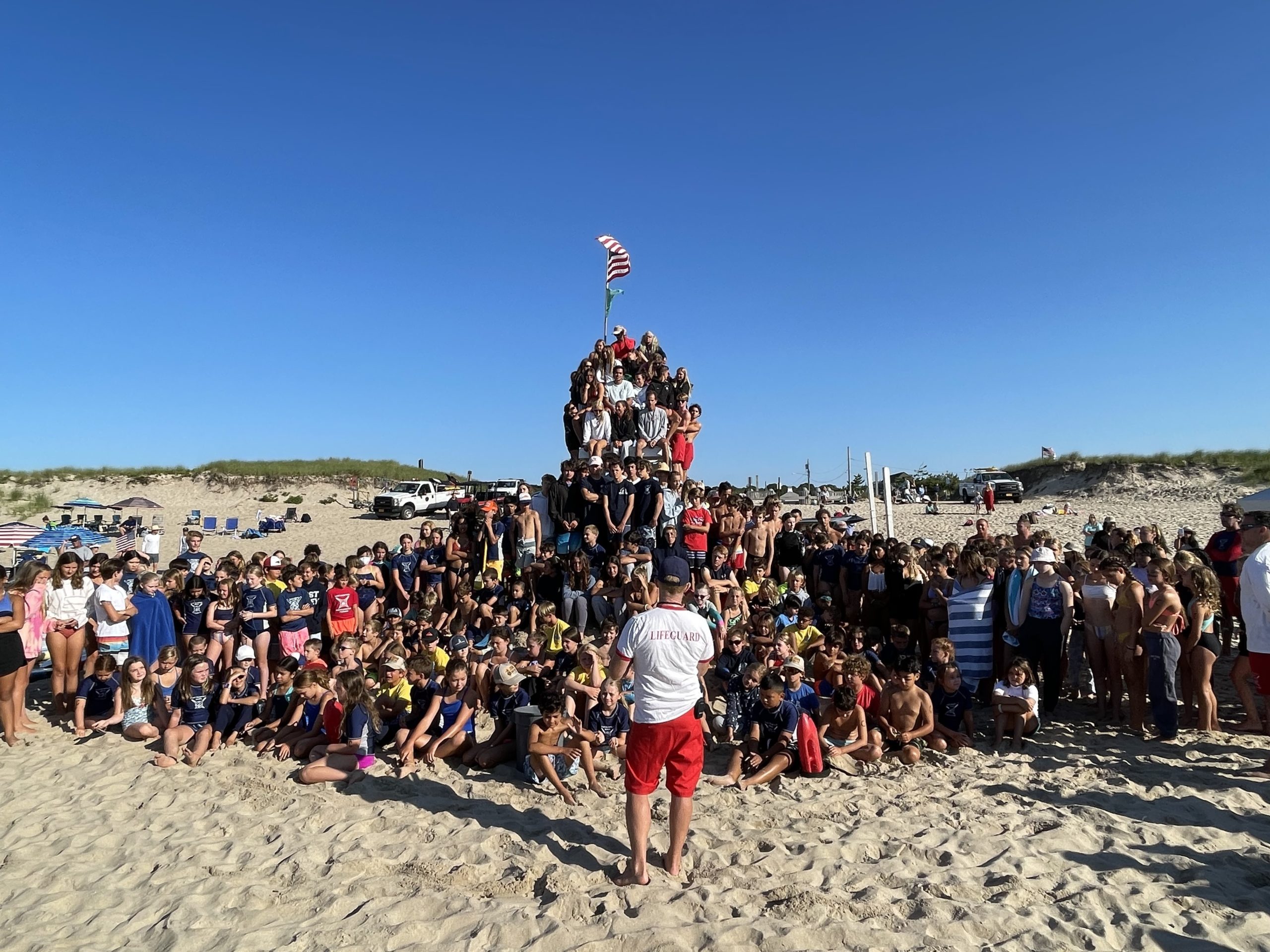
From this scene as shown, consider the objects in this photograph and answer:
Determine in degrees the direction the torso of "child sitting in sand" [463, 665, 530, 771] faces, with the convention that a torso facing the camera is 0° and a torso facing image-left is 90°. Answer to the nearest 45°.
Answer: approximately 45°

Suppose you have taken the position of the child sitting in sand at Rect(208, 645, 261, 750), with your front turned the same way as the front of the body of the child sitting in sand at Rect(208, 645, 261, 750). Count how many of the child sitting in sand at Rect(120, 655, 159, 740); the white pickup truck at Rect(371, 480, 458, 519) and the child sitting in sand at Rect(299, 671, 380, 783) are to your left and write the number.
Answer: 1

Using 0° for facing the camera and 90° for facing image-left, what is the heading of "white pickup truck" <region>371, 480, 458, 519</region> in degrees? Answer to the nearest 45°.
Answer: approximately 45°

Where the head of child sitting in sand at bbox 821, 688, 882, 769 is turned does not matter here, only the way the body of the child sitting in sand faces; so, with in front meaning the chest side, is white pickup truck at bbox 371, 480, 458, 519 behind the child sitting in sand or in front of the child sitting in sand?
behind

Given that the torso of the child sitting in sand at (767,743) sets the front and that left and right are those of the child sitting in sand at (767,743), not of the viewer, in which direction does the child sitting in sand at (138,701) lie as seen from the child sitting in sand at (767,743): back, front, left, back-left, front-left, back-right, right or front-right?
front-right

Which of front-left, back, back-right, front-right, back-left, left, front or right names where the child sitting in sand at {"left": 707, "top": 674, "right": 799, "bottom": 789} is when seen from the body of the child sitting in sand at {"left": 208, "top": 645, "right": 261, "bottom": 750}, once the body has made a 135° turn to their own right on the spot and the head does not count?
back-right

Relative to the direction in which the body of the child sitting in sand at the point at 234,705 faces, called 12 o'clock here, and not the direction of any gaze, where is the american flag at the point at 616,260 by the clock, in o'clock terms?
The american flag is roughly at 6 o'clock from the child sitting in sand.
